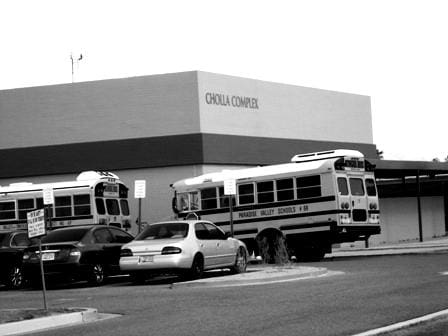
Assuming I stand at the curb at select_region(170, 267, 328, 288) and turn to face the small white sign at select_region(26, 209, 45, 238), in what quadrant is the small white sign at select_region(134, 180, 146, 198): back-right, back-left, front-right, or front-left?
back-right

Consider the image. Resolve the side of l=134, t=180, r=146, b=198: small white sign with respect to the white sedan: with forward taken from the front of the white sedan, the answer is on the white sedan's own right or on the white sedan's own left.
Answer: on the white sedan's own left

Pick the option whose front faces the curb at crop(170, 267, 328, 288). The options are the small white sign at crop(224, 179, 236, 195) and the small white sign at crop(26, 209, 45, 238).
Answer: the small white sign at crop(224, 179, 236, 195)

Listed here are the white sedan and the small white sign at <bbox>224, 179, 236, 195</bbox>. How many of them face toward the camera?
1

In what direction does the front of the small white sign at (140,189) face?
toward the camera

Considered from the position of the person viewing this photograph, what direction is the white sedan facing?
facing away from the viewer and to the right of the viewer

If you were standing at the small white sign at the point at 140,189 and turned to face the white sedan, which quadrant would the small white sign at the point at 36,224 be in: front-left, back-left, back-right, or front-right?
front-right

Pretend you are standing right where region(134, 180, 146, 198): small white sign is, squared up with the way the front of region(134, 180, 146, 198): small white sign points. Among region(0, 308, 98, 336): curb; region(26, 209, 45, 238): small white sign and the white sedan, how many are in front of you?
3

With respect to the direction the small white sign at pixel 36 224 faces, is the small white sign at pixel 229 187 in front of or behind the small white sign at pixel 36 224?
behind

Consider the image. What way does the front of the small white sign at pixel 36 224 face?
toward the camera

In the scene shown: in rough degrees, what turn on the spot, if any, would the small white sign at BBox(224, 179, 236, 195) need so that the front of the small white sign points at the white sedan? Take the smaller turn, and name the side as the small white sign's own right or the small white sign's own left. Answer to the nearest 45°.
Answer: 0° — it already faces it
